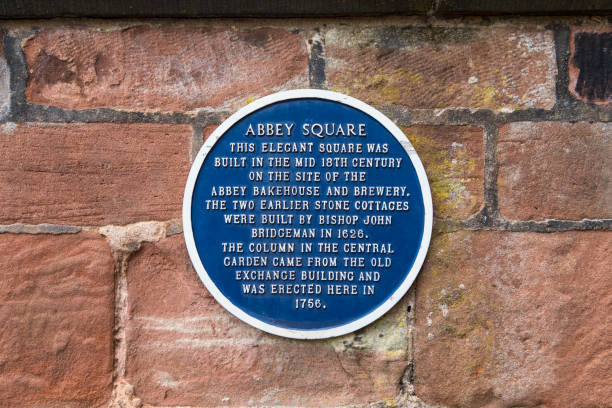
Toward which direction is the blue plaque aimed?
toward the camera

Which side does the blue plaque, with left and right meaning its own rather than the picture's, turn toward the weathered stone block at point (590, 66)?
left

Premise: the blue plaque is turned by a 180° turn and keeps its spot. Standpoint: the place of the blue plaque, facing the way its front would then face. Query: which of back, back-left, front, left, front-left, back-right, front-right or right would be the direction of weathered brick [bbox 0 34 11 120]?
left
